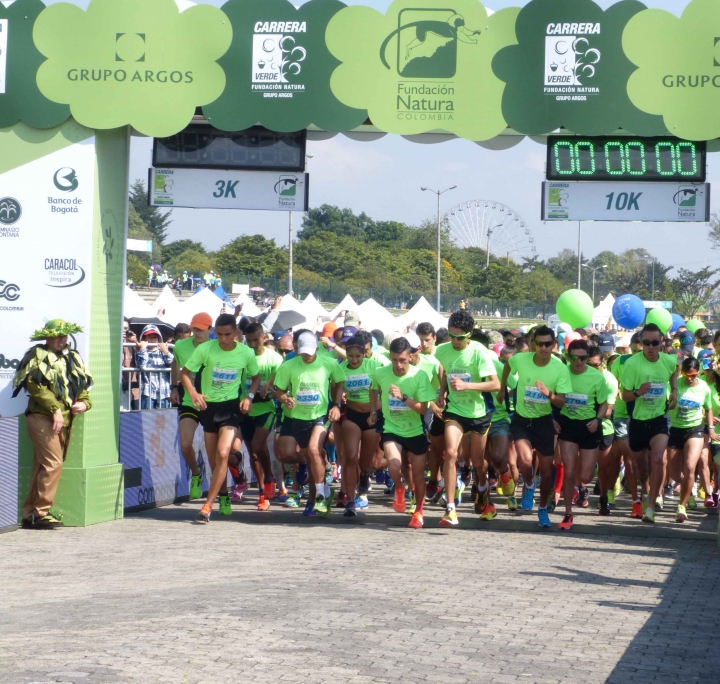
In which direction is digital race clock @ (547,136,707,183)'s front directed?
toward the camera

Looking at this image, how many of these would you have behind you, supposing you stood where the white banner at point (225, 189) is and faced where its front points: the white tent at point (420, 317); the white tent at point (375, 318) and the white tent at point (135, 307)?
3

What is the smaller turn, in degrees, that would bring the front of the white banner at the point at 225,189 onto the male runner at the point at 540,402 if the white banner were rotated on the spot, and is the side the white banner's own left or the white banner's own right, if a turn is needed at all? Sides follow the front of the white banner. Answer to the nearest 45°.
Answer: approximately 90° to the white banner's own left

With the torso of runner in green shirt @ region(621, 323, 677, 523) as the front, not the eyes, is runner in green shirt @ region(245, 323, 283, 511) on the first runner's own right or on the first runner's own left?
on the first runner's own right

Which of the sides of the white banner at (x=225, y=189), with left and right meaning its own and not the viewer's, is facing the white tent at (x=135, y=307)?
back

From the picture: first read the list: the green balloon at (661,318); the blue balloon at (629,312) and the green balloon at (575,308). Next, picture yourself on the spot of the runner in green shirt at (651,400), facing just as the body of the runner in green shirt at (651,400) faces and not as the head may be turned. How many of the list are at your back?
3

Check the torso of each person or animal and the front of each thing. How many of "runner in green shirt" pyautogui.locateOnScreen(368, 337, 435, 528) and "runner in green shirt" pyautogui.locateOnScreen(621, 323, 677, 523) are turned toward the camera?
2

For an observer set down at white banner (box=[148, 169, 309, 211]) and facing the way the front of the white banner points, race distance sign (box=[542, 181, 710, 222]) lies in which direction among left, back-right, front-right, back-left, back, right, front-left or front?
left

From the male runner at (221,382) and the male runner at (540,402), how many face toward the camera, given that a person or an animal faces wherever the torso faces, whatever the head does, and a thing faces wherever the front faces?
2

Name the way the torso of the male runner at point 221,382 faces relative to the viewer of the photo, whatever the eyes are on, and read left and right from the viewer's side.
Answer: facing the viewer

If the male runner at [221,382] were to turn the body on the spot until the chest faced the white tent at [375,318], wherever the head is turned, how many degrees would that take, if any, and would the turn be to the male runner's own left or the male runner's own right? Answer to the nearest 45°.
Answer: approximately 180°

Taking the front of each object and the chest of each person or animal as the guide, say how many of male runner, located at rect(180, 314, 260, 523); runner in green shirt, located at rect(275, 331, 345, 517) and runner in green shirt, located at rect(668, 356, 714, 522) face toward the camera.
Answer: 3

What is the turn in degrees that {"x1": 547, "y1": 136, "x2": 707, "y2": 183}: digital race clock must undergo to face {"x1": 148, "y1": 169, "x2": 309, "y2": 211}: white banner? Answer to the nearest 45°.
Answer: approximately 90° to its right

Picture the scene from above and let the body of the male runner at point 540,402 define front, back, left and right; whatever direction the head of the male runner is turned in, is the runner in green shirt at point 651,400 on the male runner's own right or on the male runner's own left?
on the male runner's own left
